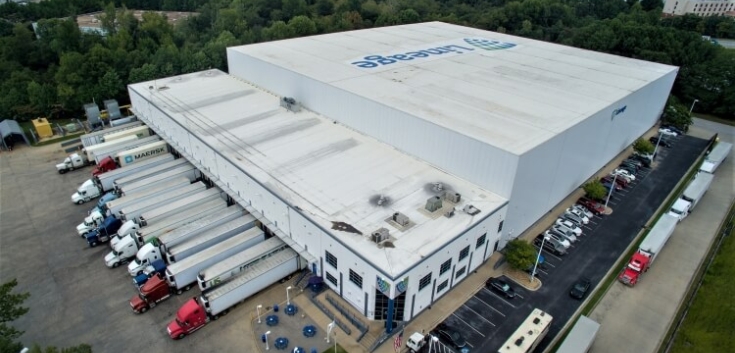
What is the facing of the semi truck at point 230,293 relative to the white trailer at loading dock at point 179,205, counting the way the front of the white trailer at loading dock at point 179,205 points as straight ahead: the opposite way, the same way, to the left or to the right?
the same way

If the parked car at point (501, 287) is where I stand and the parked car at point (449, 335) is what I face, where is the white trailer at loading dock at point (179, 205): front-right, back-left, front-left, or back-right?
front-right

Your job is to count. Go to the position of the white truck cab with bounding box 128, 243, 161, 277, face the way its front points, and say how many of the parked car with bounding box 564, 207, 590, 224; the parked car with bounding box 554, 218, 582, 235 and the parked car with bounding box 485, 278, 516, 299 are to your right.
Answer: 0

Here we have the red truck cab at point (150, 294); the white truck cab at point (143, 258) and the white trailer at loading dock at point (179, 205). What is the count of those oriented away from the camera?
0

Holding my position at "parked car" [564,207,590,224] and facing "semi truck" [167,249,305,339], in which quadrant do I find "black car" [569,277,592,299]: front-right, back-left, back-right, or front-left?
front-left

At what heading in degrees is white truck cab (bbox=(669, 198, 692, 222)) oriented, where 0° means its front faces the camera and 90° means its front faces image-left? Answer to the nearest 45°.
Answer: approximately 45°

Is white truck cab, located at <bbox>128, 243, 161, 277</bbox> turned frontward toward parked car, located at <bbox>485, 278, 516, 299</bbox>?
no

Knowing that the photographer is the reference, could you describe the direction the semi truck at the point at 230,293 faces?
facing the viewer and to the left of the viewer

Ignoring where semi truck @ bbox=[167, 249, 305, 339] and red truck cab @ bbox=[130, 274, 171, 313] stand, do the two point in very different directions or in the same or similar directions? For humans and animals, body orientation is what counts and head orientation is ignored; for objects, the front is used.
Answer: same or similar directions

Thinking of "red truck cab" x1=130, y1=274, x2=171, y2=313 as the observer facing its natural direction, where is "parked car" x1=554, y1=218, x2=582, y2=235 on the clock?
The parked car is roughly at 8 o'clock from the red truck cab.

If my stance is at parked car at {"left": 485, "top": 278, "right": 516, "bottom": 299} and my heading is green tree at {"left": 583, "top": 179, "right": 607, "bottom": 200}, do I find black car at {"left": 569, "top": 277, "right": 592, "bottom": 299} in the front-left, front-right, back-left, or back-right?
front-right

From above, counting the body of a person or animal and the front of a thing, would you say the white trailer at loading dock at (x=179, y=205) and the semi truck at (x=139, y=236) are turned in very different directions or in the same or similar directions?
same or similar directions

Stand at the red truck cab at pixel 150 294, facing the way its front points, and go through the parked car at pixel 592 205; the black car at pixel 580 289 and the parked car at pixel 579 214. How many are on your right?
0

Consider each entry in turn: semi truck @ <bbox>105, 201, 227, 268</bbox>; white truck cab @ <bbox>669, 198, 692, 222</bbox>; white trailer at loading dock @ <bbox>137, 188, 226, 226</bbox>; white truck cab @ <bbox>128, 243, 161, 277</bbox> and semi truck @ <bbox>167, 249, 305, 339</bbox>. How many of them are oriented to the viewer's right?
0

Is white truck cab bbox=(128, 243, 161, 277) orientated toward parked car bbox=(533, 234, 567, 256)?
no

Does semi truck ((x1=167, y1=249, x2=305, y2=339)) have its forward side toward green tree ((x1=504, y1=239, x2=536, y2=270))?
no
